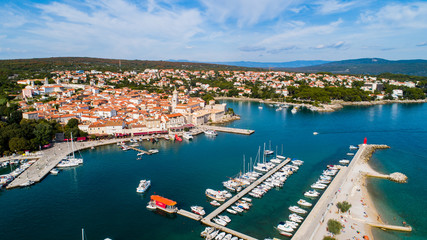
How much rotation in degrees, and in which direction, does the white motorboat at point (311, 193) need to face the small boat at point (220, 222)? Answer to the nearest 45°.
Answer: approximately 45° to its left

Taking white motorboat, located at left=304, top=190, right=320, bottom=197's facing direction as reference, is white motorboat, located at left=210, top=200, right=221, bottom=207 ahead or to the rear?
ahead

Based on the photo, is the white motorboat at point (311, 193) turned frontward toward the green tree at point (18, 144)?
yes

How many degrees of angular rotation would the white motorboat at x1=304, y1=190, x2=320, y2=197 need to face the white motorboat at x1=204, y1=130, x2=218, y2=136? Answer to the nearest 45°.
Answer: approximately 45° to its right

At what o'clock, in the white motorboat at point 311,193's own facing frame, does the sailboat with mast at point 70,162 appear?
The sailboat with mast is roughly at 12 o'clock from the white motorboat.

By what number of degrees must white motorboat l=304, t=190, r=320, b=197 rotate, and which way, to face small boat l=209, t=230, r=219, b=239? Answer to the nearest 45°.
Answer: approximately 45° to its left

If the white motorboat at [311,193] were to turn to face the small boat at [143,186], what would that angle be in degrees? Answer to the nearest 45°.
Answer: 0° — it already faces it

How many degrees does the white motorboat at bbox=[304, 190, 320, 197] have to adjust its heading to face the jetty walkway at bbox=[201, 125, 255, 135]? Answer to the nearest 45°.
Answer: approximately 45° to its right

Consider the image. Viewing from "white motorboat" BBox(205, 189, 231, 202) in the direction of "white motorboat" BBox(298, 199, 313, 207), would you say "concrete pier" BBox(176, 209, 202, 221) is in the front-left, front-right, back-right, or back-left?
back-right

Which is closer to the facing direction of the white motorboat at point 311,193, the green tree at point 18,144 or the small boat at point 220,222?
the green tree

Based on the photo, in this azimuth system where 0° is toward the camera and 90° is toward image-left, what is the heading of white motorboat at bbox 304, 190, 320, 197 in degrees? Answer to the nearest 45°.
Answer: approximately 90°

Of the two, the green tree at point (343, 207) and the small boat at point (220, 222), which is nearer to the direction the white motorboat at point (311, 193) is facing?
the small boat

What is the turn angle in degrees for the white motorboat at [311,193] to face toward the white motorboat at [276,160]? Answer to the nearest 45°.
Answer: approximately 45° to its right

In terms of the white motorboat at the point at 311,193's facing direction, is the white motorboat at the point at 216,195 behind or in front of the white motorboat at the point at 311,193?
in front

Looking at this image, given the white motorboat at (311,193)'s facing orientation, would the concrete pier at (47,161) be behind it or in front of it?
in front
